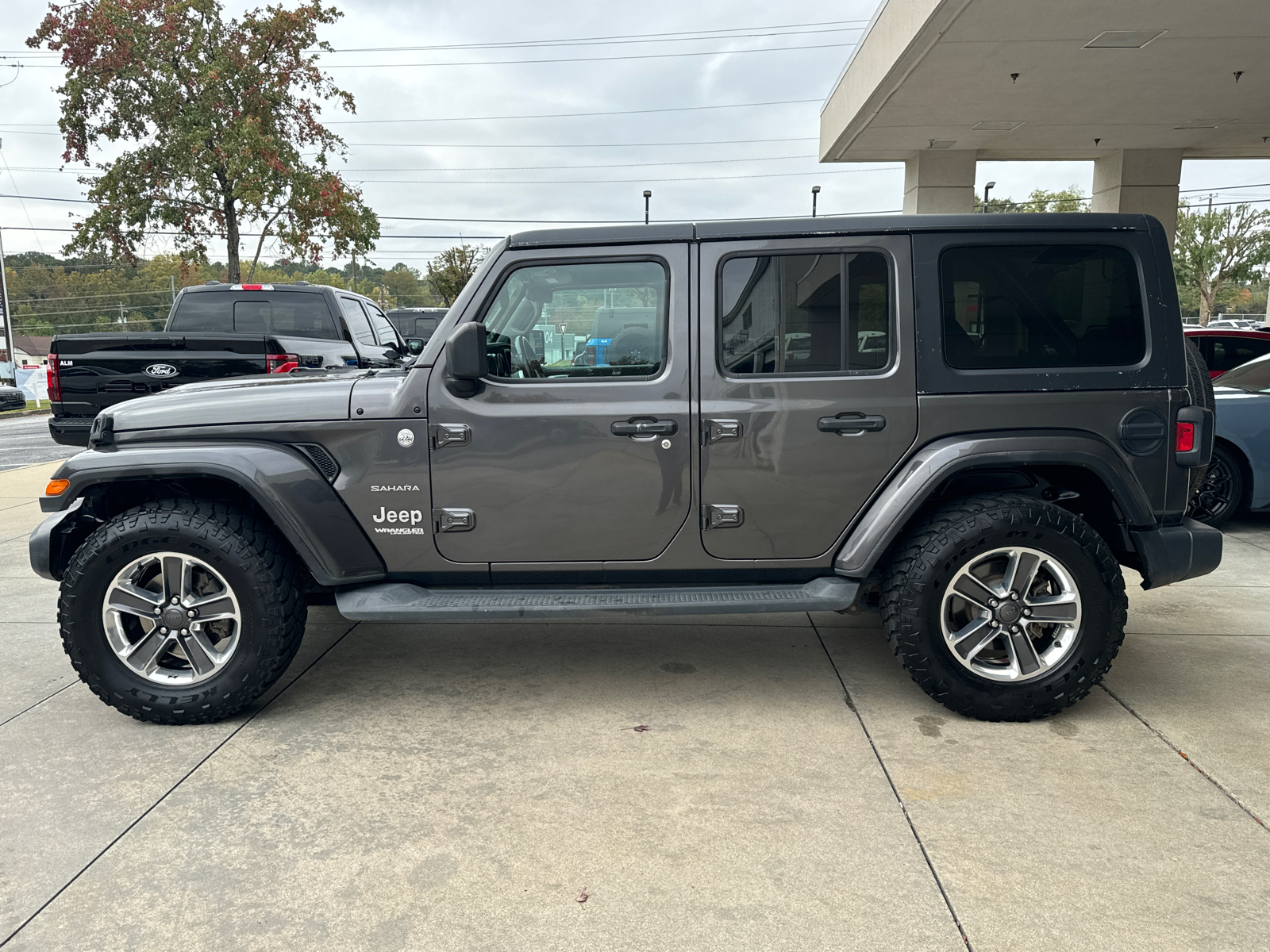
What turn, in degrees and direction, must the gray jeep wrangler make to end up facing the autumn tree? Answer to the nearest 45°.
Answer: approximately 45° to its right

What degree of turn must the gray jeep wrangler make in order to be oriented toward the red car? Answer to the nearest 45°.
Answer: approximately 135° to its right

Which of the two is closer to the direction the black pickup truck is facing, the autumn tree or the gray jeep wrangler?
the autumn tree

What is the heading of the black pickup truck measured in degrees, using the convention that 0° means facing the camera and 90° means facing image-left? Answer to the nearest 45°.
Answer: approximately 225°

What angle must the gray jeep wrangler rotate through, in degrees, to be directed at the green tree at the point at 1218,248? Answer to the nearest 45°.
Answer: approximately 135° to its right

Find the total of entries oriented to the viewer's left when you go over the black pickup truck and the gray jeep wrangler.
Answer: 1

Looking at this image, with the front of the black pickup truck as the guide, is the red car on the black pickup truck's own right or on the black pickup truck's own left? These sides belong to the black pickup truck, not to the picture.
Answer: on the black pickup truck's own right

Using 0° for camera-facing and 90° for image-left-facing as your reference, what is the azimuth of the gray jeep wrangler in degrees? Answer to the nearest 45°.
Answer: approximately 90°

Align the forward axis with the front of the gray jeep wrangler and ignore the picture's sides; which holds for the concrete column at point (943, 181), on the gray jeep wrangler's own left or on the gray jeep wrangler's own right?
on the gray jeep wrangler's own right

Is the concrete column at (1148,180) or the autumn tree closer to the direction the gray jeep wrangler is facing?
the autumn tree

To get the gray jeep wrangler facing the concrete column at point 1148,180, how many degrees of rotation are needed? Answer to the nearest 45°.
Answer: approximately 135° to its right

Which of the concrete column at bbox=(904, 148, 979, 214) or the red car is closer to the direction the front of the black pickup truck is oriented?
the concrete column

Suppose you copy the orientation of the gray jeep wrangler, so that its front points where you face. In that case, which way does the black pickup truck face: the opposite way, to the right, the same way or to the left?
to the right
